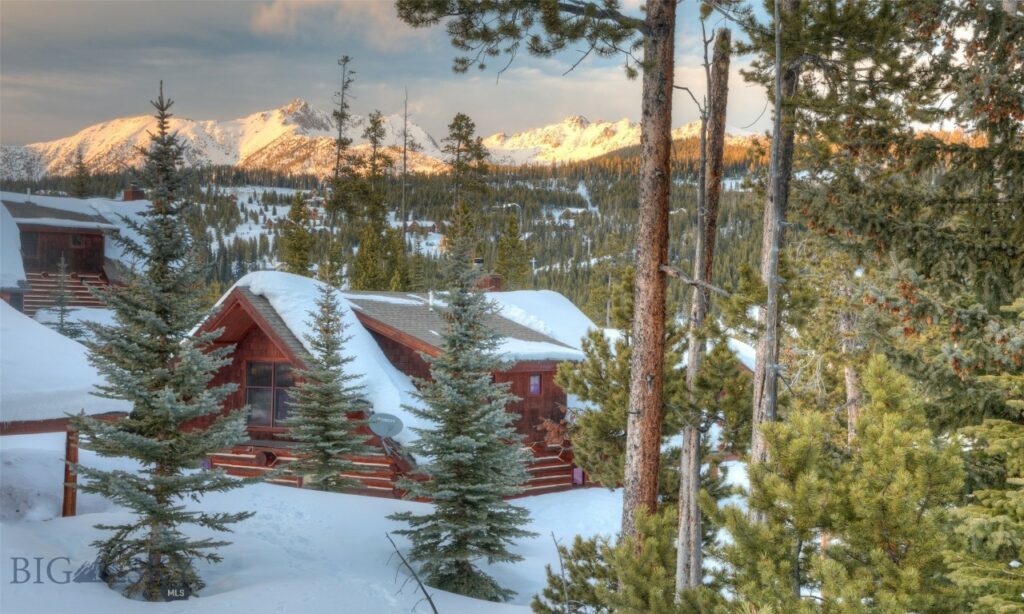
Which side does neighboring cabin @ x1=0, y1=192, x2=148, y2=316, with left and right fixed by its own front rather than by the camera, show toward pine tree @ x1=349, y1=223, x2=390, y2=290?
left

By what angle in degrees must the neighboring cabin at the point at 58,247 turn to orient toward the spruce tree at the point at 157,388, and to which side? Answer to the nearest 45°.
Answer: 0° — it already faces it

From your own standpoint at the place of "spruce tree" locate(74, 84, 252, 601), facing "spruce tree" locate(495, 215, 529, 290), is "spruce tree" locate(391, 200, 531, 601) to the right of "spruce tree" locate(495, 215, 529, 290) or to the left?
right

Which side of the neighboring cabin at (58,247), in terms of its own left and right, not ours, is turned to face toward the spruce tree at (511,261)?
left

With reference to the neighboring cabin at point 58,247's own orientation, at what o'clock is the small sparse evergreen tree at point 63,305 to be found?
The small sparse evergreen tree is roughly at 12 o'clock from the neighboring cabin.

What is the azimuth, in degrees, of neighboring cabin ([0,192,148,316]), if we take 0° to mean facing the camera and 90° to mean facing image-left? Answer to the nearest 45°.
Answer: approximately 0°

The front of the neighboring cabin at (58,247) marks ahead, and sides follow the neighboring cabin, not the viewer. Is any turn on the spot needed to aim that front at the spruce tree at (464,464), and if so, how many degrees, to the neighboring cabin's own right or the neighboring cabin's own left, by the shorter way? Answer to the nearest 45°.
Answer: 0° — it already faces it

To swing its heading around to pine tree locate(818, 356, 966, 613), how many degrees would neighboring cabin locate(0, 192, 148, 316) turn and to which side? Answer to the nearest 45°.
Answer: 0° — it already faces it
